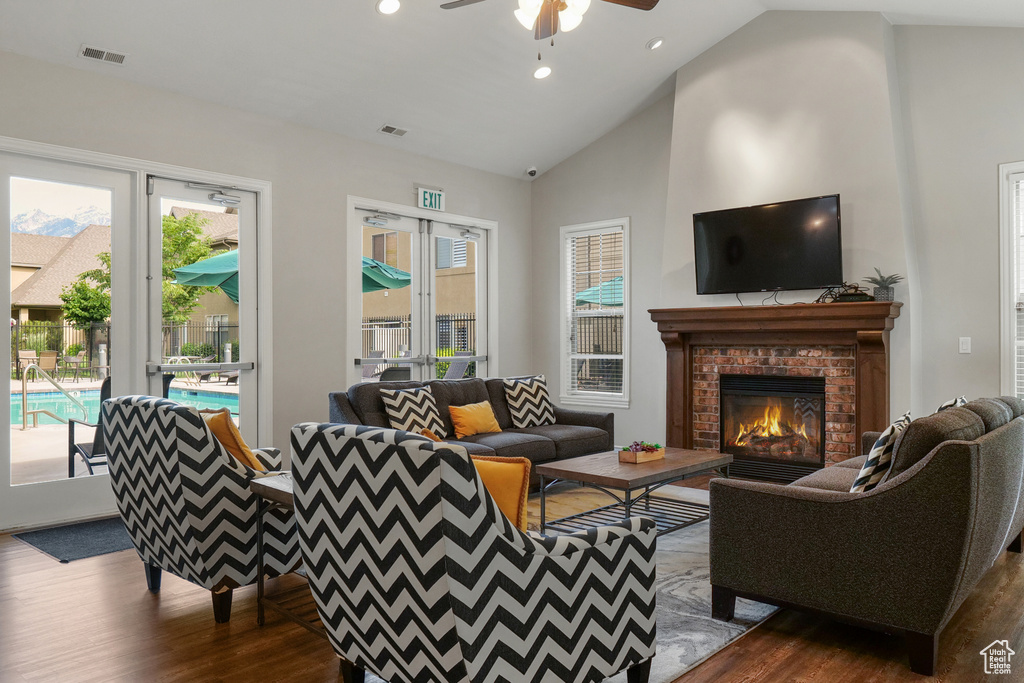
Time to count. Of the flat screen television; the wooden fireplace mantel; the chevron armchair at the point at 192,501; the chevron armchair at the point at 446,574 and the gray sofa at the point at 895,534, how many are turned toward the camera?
2

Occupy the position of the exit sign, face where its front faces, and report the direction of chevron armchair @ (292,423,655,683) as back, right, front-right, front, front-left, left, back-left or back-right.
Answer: front-right

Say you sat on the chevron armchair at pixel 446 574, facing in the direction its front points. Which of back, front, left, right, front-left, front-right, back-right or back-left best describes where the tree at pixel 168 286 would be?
left

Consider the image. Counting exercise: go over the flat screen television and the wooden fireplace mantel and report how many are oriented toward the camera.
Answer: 2

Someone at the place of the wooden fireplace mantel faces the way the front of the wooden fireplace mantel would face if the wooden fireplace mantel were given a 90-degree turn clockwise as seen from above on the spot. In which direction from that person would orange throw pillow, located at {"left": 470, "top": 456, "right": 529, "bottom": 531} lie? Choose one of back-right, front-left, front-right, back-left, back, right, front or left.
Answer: left

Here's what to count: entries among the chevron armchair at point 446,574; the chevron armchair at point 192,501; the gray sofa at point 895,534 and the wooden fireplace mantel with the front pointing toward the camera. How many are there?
1

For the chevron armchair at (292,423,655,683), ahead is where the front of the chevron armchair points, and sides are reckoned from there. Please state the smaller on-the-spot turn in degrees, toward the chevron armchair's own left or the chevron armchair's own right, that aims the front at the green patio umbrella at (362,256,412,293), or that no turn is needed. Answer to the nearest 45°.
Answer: approximately 45° to the chevron armchair's own left

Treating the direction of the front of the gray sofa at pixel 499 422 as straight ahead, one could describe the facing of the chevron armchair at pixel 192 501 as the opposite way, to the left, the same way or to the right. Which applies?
to the left

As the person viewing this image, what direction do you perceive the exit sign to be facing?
facing the viewer and to the right of the viewer

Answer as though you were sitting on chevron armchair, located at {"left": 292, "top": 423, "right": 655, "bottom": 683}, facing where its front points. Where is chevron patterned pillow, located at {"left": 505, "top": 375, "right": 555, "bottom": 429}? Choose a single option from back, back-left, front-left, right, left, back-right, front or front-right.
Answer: front-left
